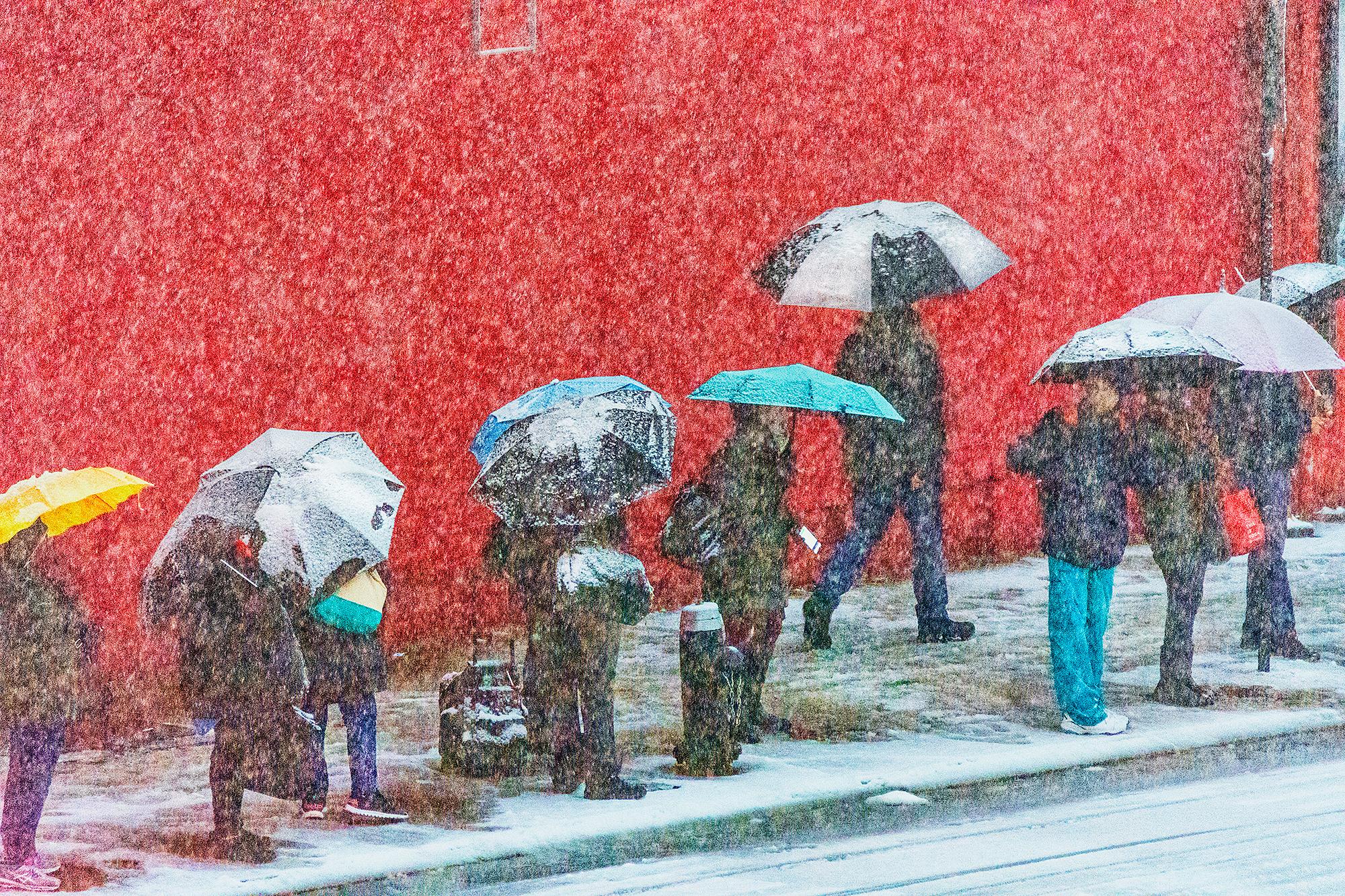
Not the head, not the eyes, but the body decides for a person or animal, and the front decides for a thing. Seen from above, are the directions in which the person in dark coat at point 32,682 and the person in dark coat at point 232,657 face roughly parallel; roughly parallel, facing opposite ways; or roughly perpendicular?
roughly parallel

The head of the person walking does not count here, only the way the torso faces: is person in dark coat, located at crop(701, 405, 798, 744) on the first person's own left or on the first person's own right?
on the first person's own right

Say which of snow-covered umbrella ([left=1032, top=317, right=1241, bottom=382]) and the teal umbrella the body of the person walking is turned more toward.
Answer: the snow-covered umbrella
